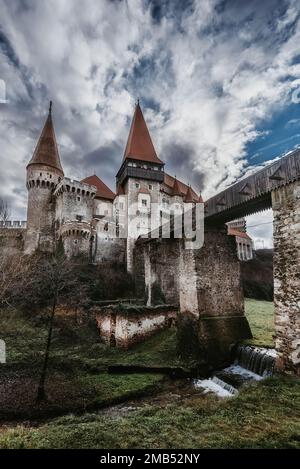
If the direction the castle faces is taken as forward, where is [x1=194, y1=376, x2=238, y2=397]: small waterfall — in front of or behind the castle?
in front

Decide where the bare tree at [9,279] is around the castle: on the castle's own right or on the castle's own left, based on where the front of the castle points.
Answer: on the castle's own right

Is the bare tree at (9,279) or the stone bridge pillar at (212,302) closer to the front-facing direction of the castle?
the stone bridge pillar

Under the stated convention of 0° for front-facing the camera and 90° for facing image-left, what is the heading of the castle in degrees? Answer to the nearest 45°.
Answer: approximately 315°
